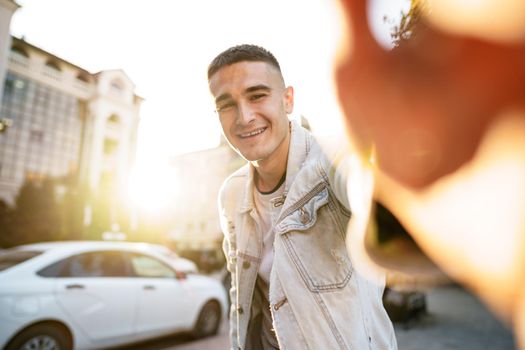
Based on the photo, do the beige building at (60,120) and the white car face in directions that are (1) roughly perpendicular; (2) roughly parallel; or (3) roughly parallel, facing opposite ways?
roughly perpendicular

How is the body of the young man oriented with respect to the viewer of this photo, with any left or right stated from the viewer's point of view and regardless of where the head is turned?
facing the viewer and to the left of the viewer

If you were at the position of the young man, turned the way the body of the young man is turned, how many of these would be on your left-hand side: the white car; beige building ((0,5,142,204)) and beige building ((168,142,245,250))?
0

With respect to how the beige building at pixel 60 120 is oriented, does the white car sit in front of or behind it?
in front

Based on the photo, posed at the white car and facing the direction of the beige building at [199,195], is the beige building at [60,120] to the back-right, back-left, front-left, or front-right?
front-left

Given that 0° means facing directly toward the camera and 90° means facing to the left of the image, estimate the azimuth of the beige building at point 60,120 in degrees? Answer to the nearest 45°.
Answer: approximately 315°

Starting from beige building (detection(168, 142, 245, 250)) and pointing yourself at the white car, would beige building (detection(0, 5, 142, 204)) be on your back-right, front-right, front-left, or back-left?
front-right

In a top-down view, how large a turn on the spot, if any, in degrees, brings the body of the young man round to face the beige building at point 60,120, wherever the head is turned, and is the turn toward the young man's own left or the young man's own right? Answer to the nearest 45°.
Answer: approximately 90° to the young man's own right

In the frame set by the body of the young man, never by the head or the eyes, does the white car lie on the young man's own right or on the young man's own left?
on the young man's own right

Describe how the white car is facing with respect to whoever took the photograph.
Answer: facing away from the viewer and to the right of the viewer

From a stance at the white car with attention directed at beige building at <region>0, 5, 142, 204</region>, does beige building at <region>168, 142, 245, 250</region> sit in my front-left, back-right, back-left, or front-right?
front-right
